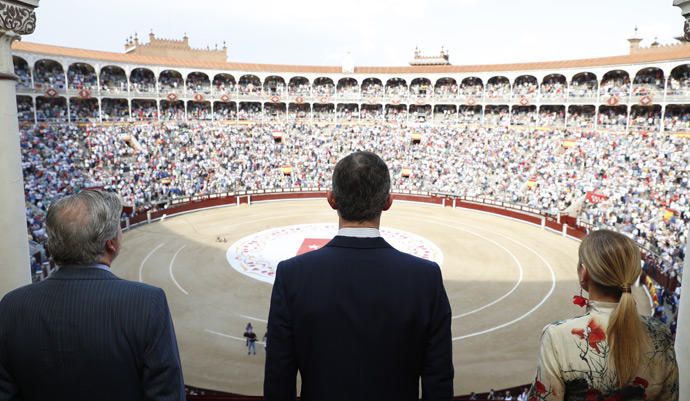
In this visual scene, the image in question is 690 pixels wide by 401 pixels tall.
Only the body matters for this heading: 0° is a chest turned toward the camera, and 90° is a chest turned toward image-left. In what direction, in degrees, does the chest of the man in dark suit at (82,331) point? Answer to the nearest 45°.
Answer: approximately 180°

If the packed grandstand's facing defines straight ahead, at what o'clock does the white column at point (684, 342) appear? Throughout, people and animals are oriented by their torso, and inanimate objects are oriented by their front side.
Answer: The white column is roughly at 12 o'clock from the packed grandstand.

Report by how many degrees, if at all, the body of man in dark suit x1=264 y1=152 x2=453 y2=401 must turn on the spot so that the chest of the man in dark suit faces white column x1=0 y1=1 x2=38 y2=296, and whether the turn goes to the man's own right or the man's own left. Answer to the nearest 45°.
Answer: approximately 45° to the man's own left

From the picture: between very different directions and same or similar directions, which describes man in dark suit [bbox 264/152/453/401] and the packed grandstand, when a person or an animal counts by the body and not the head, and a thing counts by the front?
very different directions

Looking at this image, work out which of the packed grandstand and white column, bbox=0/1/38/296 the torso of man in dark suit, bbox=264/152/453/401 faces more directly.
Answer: the packed grandstand

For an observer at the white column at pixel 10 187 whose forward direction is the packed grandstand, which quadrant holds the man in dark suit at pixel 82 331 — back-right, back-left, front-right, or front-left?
back-right

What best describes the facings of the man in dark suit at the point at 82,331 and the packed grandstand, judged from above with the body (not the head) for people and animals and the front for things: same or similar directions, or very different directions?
very different directions

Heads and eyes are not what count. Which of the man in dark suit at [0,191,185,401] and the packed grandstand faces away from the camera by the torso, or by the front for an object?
the man in dark suit

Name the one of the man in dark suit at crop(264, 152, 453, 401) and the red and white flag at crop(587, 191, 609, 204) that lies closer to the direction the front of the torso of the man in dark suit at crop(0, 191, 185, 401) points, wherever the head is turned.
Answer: the red and white flag

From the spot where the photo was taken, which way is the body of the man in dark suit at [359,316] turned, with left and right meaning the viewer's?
facing away from the viewer

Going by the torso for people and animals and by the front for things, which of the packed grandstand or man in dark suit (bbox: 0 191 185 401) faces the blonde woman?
the packed grandstand

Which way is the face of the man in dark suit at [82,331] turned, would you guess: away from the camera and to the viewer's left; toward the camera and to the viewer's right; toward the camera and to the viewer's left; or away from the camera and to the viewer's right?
away from the camera and to the viewer's right

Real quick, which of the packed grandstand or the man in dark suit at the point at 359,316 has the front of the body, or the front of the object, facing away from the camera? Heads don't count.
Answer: the man in dark suit

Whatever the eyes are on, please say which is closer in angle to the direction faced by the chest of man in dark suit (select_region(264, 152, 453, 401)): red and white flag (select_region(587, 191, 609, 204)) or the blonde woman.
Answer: the red and white flag
